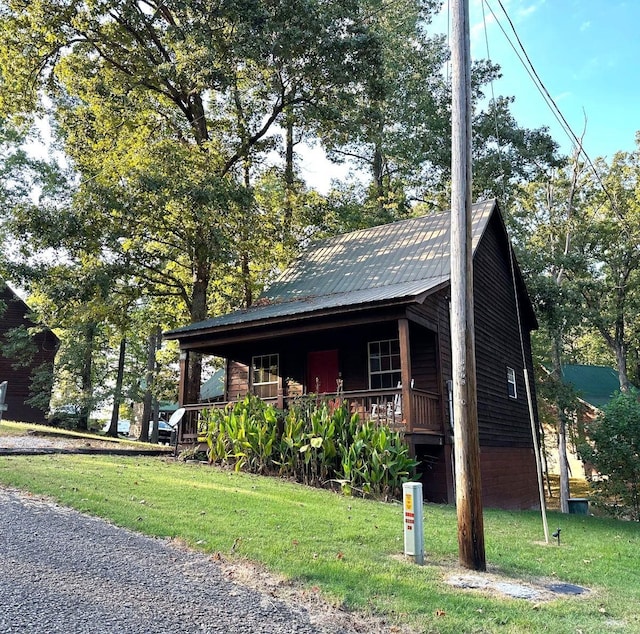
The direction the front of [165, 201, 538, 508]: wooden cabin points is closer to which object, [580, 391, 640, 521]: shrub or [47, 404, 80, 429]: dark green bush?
the dark green bush

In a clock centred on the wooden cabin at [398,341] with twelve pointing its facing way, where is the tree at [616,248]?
The tree is roughly at 6 o'clock from the wooden cabin.

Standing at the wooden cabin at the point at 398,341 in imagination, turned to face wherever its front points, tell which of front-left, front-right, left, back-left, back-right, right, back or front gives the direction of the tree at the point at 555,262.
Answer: back

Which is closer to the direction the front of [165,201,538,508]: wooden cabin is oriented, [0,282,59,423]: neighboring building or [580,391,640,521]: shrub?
the neighboring building

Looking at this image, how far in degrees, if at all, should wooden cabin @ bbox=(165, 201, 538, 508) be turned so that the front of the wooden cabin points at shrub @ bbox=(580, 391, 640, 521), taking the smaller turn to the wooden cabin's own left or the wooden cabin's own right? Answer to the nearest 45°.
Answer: approximately 135° to the wooden cabin's own left

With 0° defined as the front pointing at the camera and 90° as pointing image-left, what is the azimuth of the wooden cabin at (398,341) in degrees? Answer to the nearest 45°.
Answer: approximately 45°

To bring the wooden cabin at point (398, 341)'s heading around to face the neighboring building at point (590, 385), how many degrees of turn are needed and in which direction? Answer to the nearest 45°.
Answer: approximately 180°

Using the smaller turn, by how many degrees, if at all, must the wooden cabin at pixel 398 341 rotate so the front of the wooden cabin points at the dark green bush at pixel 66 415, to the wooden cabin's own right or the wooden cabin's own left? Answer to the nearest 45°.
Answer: approximately 90° to the wooden cabin's own right

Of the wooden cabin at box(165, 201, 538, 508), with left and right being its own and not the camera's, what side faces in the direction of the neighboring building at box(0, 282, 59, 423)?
right
